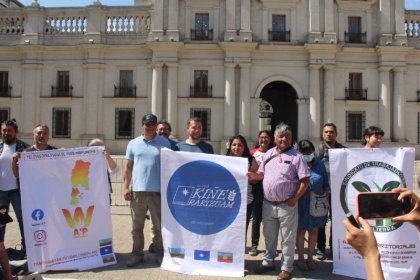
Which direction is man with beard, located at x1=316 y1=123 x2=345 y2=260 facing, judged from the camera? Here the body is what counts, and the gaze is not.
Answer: toward the camera

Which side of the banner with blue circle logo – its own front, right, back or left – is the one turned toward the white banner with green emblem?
left

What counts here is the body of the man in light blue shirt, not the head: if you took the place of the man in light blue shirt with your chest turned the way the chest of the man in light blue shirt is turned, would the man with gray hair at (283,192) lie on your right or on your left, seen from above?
on your left

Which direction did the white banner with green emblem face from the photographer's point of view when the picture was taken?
facing the viewer

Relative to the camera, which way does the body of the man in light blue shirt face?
toward the camera

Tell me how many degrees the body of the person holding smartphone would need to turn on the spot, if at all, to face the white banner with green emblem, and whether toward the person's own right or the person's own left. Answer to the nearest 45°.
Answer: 0° — they already face it

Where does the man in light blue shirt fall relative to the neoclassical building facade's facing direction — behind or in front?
in front

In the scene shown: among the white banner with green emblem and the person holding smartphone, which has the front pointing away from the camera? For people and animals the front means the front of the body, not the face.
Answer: the person holding smartphone

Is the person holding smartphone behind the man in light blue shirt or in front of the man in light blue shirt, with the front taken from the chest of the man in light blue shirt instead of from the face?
in front

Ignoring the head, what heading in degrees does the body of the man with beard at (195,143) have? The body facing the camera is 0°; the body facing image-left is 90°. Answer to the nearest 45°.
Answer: approximately 0°

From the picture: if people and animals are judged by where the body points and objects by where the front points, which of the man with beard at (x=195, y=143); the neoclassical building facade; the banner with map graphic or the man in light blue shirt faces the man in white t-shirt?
the neoclassical building facade
